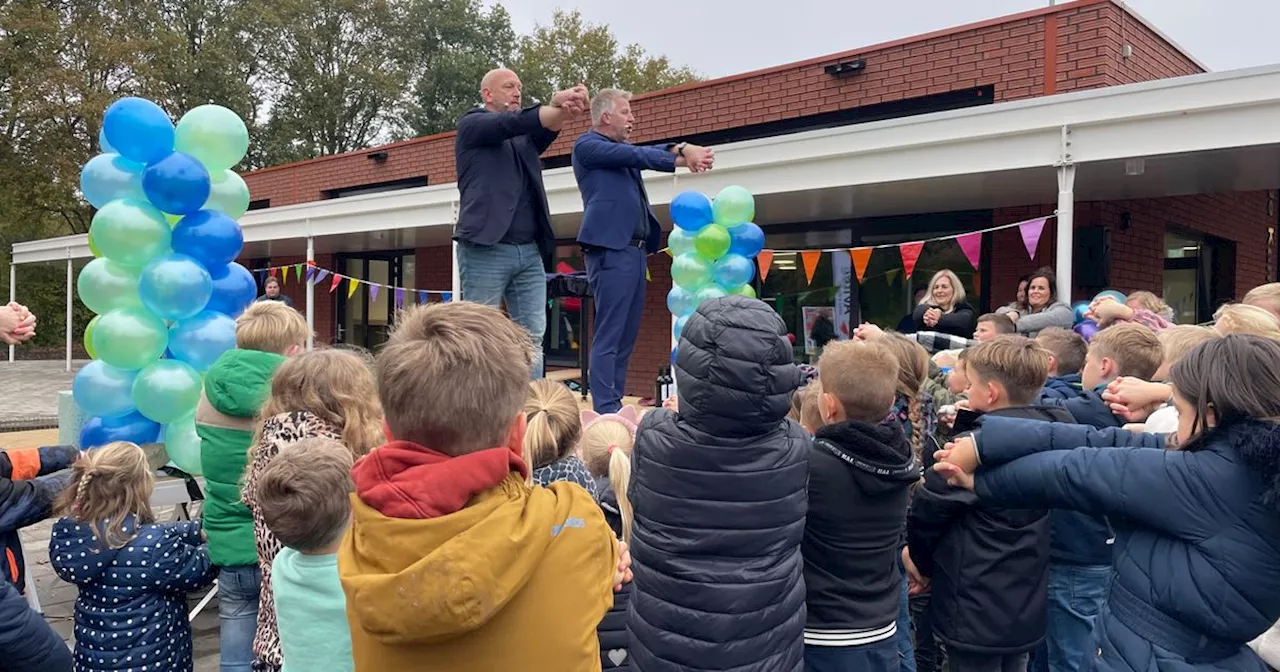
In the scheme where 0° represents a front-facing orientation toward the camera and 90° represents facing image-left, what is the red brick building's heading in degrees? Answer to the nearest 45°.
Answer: approximately 45°

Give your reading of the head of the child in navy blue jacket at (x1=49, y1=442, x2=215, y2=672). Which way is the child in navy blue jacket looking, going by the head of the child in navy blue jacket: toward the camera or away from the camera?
away from the camera

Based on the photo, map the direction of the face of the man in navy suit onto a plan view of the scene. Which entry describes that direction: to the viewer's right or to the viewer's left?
to the viewer's right

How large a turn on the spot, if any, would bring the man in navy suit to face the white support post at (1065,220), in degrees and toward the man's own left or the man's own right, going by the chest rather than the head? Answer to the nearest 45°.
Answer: approximately 45° to the man's own left

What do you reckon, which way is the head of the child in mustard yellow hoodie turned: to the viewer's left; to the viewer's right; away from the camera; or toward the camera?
away from the camera

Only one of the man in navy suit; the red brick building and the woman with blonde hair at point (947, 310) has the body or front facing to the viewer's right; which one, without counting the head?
the man in navy suit

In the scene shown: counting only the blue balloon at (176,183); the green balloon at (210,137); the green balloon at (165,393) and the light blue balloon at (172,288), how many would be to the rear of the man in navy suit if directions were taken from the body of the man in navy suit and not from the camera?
4

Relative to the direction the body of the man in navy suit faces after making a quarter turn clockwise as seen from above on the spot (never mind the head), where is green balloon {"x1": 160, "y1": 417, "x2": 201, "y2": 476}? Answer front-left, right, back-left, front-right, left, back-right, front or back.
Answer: right

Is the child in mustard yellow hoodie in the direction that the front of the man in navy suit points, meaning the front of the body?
no

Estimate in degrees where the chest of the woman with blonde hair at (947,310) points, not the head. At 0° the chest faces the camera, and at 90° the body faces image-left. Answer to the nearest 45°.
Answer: approximately 45°

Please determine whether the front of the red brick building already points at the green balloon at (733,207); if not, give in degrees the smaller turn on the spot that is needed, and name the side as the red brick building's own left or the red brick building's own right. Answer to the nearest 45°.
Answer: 0° — it already faces it

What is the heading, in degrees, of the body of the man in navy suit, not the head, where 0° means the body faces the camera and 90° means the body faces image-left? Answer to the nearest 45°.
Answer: approximately 270°

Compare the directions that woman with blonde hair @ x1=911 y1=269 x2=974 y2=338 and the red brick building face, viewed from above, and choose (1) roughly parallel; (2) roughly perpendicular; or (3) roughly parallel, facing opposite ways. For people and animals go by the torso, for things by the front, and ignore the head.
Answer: roughly parallel

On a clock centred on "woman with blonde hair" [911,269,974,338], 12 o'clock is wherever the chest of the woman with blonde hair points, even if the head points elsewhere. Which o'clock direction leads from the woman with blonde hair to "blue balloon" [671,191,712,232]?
The blue balloon is roughly at 2 o'clock from the woman with blonde hair.

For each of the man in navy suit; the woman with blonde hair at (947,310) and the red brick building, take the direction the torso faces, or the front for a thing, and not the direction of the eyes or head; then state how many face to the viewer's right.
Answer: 1

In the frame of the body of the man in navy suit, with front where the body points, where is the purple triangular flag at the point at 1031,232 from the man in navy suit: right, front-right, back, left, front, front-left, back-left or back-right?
front-left

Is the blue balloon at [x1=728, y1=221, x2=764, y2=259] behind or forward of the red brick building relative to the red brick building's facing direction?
forward
